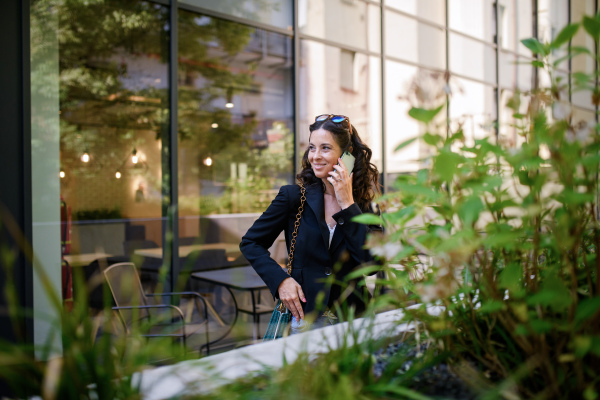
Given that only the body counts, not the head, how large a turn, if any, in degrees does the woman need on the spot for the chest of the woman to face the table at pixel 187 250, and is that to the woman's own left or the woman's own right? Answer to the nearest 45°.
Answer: approximately 135° to the woman's own right

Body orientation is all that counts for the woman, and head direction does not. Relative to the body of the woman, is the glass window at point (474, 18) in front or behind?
behind

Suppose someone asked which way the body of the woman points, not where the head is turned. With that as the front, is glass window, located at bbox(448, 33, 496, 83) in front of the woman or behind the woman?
behind

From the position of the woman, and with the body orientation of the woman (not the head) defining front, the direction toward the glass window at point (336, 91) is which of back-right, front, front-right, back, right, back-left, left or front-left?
back

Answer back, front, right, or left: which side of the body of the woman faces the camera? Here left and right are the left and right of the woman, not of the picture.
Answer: front

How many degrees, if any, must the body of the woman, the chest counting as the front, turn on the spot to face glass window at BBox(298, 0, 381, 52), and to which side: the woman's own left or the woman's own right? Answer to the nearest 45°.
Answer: approximately 180°

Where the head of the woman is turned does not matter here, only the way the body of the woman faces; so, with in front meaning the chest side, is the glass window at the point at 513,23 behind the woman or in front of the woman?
behind

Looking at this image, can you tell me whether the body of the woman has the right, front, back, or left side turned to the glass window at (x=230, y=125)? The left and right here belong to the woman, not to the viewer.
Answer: back

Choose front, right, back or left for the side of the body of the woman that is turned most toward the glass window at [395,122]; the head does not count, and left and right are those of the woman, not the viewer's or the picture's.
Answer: back

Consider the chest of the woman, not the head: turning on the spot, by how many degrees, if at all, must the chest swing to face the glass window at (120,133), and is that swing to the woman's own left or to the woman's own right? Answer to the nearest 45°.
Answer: approximately 135° to the woman's own right

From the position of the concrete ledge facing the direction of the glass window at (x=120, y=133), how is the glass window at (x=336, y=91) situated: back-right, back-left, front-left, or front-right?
front-right

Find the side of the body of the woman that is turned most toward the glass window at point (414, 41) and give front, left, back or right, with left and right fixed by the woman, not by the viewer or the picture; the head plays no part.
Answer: back

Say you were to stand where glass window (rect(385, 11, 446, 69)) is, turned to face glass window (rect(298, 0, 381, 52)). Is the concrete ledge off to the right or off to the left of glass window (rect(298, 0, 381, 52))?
left
